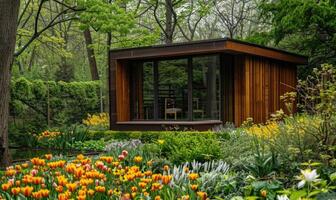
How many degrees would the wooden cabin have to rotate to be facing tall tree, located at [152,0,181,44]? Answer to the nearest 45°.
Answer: approximately 135° to its right

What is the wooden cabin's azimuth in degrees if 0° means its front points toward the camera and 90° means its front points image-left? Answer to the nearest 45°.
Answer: approximately 45°

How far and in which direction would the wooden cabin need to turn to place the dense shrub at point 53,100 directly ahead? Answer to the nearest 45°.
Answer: approximately 90° to its right

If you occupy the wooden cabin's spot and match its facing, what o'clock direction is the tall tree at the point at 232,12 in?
The tall tree is roughly at 5 o'clock from the wooden cabin.

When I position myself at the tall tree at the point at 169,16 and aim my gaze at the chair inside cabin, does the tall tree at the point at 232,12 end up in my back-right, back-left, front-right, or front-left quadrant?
back-left

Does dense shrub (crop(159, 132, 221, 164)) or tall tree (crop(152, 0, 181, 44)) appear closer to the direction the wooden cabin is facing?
the dense shrub

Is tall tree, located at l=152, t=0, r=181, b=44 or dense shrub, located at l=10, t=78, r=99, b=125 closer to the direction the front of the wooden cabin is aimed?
the dense shrub
